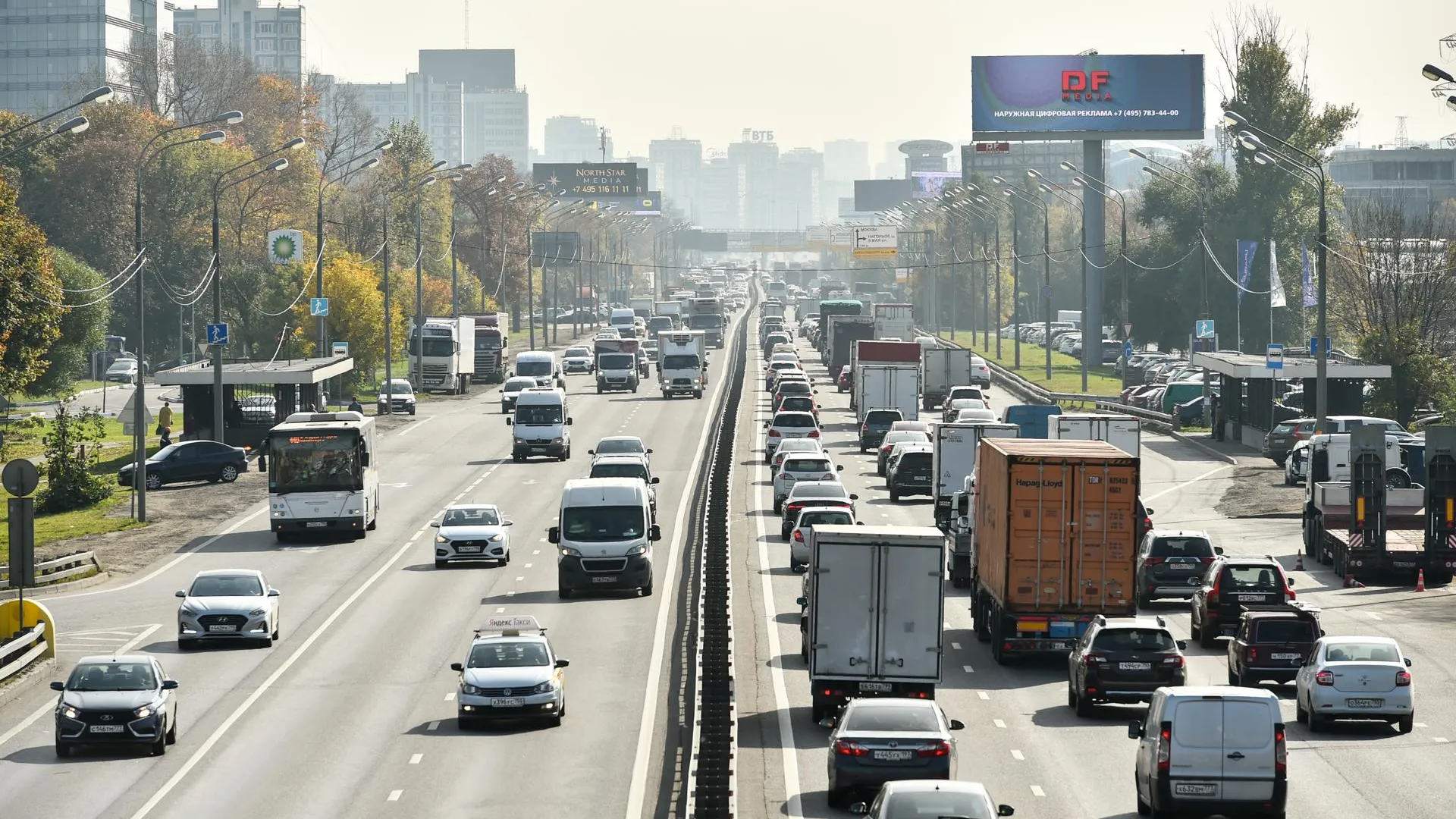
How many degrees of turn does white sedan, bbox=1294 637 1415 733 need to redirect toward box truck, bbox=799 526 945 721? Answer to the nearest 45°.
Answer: approximately 90° to its left

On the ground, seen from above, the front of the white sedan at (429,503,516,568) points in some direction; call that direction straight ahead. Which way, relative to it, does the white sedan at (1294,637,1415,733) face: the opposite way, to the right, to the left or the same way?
the opposite way

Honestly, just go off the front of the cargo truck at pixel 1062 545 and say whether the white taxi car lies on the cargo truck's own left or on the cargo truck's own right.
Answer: on the cargo truck's own left

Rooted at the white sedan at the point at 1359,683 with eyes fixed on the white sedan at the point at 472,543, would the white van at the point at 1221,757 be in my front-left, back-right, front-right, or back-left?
back-left

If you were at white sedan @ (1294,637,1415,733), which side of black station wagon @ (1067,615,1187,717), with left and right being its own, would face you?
right

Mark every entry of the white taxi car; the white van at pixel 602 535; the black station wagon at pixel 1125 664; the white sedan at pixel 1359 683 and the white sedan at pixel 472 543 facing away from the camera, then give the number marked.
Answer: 2

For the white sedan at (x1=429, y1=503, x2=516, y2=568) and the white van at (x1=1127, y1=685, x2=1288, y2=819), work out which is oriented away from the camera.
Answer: the white van

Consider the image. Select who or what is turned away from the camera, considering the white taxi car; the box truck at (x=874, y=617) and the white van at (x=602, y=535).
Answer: the box truck

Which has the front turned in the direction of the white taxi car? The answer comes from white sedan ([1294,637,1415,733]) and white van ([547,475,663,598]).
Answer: the white van

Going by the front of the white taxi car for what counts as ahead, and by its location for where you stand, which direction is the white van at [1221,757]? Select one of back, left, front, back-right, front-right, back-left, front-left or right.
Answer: front-left

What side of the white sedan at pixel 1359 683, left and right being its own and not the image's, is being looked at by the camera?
back

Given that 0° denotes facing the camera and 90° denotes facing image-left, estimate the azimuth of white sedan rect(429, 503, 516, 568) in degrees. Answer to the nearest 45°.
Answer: approximately 0°

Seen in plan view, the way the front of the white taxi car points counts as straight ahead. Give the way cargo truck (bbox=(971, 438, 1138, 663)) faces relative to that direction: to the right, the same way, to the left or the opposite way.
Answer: the opposite way
